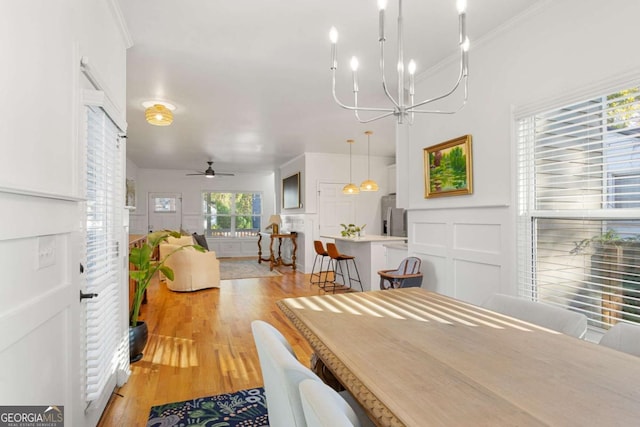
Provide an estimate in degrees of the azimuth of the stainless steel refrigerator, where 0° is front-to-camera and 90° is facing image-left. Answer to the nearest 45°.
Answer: approximately 0°

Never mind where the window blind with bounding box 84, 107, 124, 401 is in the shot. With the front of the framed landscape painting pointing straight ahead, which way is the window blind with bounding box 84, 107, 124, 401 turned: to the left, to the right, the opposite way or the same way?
the opposite way

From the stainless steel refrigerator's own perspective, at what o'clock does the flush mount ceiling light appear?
The flush mount ceiling light is roughly at 1 o'clock from the stainless steel refrigerator.

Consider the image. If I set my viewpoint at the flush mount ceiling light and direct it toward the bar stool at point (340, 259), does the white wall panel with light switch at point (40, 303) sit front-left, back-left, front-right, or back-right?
back-right

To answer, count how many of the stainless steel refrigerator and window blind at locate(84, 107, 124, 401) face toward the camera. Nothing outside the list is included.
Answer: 1

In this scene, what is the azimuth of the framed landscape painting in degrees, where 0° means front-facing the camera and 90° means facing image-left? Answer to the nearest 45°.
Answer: approximately 45°

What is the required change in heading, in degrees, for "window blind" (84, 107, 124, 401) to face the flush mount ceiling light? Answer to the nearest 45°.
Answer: approximately 90° to its left

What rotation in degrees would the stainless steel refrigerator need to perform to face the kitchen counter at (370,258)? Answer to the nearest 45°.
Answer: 0° — it already faces it

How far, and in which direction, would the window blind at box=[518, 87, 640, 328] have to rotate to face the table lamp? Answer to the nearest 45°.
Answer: approximately 90° to its right

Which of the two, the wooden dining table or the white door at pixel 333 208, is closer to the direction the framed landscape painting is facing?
the wooden dining table

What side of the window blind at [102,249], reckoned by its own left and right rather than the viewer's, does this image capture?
right

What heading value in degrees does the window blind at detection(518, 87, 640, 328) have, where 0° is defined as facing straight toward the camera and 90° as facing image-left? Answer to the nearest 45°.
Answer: approximately 45°

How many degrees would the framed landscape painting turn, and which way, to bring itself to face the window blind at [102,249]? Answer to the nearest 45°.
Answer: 0° — it already faces it
